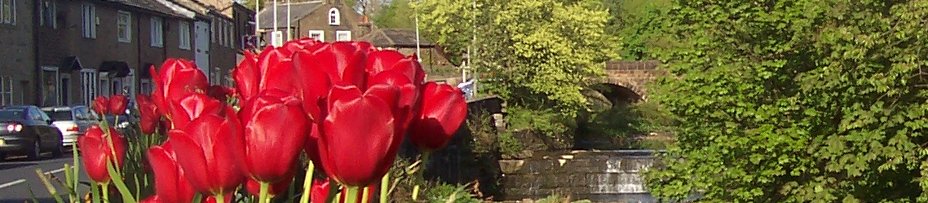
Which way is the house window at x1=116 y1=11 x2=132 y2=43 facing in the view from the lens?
facing the viewer and to the right of the viewer

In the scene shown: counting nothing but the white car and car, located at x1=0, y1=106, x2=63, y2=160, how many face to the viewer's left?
0

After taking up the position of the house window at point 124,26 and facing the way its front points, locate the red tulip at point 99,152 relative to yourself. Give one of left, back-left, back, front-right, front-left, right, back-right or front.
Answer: front-right

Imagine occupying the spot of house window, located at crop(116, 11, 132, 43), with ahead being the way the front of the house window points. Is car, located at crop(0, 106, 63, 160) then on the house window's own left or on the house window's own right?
on the house window's own right

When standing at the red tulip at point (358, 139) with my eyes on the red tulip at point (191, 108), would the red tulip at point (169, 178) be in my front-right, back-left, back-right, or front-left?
front-left

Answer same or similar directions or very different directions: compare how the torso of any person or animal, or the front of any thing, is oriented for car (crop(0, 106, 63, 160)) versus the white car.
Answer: same or similar directions

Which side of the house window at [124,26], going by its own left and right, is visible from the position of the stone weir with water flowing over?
front

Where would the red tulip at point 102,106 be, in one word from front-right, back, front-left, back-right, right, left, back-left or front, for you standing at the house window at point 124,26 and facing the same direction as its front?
front-right
